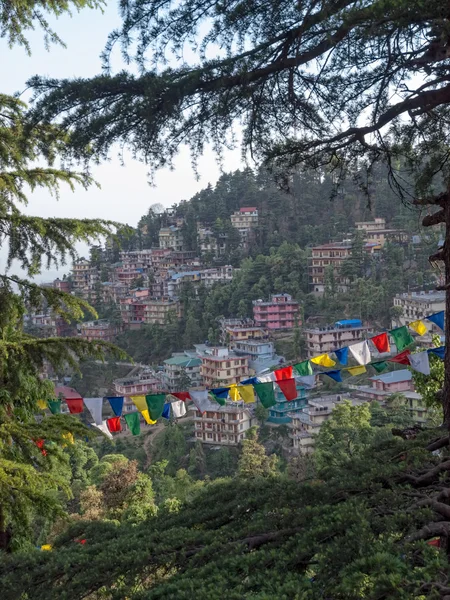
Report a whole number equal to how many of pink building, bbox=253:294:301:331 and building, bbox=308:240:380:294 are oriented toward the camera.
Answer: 2

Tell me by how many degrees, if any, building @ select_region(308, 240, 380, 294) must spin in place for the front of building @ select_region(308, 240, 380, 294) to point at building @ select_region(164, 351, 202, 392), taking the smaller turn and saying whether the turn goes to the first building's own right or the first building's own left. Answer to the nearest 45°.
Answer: approximately 45° to the first building's own right

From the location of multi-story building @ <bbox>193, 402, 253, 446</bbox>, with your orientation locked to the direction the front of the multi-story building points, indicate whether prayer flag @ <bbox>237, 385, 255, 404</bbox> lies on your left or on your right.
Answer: on your left

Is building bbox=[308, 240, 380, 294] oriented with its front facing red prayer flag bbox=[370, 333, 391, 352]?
yes

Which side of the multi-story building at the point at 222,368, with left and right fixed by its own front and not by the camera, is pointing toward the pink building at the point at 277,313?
back

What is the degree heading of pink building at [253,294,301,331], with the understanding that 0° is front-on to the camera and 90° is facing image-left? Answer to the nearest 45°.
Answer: approximately 0°

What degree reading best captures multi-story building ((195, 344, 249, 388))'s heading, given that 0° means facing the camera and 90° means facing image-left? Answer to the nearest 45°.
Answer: approximately 45°

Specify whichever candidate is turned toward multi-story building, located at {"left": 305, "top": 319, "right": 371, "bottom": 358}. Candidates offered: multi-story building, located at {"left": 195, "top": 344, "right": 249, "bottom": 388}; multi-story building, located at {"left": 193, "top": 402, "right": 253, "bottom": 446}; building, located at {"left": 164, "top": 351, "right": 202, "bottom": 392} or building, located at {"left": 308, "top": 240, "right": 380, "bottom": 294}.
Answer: building, located at {"left": 308, "top": 240, "right": 380, "bottom": 294}

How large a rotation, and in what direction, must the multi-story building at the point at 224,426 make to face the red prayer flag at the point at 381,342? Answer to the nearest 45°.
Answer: approximately 45° to its left

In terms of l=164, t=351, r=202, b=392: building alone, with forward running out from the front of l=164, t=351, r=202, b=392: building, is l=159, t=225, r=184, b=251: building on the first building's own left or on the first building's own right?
on the first building's own right
